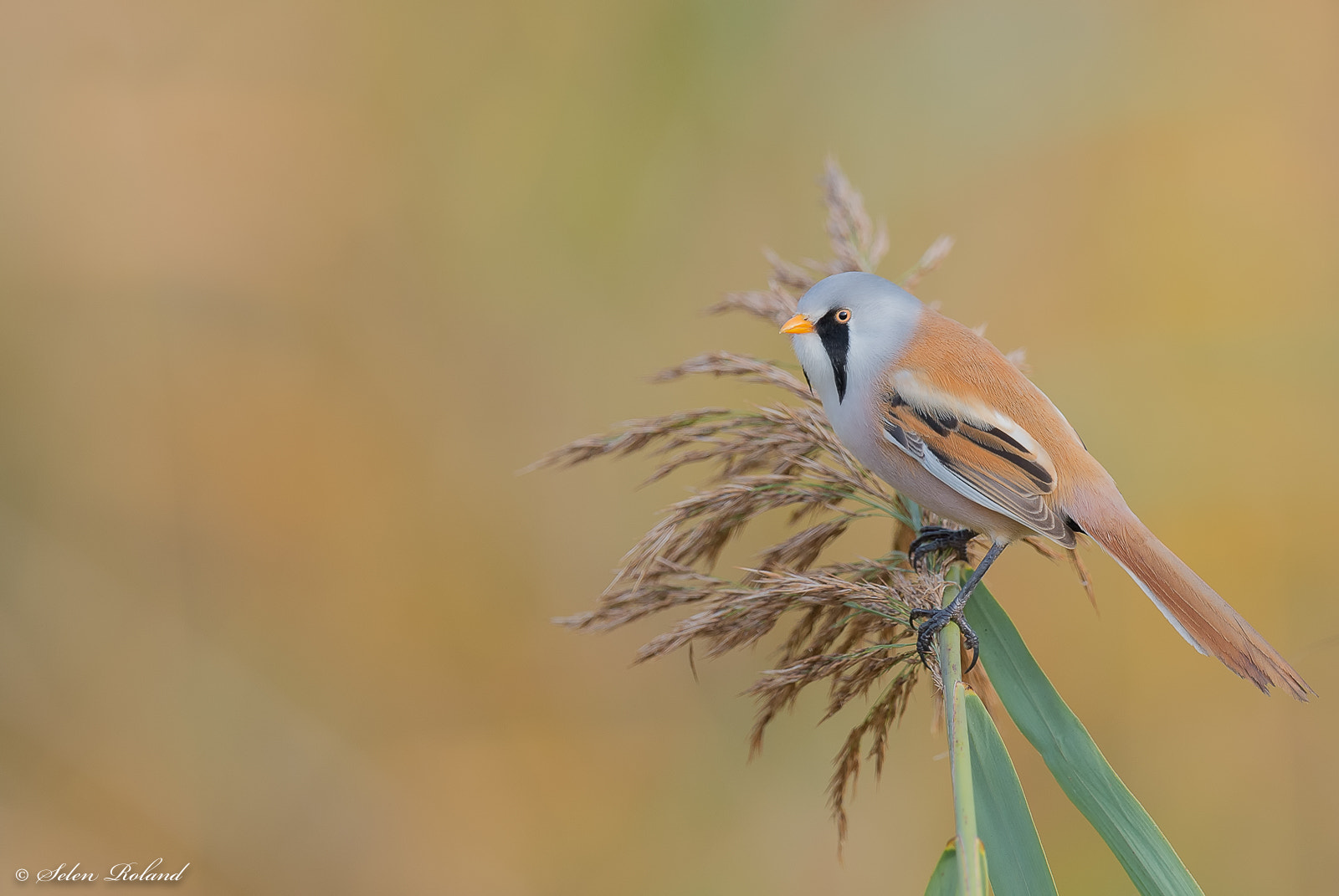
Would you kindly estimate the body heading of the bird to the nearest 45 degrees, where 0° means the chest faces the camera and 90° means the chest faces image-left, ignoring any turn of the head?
approximately 90°
